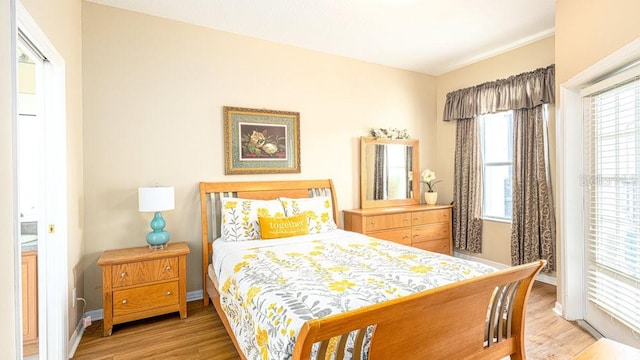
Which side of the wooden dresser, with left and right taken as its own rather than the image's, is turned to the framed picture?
right

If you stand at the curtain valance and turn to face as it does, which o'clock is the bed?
The bed is roughly at 11 o'clock from the curtain valance.

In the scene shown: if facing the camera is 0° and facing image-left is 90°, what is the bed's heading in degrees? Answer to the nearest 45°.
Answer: approximately 315°

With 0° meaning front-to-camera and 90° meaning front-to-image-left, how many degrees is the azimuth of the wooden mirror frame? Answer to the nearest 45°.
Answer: approximately 315°

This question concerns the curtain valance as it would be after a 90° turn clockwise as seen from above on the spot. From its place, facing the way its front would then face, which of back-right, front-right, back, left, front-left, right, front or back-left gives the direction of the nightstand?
left

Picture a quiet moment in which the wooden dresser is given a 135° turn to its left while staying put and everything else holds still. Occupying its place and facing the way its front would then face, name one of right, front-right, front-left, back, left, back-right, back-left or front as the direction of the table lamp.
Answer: back-left

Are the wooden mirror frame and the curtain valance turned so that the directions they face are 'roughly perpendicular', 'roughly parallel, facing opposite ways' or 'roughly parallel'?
roughly perpendicular

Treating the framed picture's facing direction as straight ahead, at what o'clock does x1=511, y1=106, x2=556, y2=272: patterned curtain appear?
The patterned curtain is roughly at 11 o'clock from the framed picture.

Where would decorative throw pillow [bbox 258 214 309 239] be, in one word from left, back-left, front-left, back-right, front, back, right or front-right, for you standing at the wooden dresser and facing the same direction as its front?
right

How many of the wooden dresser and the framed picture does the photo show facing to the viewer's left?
0

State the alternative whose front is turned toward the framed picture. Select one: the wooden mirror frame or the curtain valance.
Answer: the curtain valance

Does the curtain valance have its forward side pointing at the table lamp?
yes

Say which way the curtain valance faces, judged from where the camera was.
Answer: facing the viewer and to the left of the viewer

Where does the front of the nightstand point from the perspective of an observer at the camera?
facing the viewer and to the right of the viewer

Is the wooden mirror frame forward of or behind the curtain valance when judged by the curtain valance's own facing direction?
forward

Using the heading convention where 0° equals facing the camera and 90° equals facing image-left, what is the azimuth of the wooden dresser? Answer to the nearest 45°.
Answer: approximately 315°

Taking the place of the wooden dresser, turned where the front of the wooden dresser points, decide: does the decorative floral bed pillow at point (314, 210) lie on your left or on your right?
on your right
